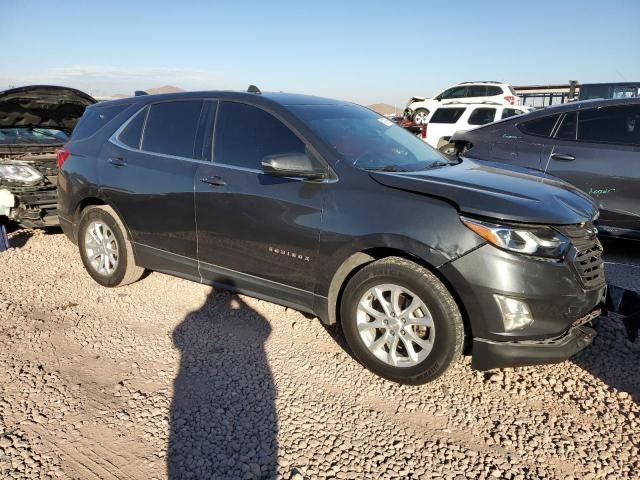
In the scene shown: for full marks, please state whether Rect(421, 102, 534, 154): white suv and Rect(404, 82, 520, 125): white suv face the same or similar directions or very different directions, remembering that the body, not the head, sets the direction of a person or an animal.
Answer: very different directions

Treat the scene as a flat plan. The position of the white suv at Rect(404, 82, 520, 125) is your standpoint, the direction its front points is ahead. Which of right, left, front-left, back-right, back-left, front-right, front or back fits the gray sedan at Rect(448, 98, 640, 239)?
left

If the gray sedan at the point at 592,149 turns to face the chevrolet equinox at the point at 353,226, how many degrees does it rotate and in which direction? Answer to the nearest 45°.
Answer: approximately 135° to its right

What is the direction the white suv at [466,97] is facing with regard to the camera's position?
facing to the left of the viewer

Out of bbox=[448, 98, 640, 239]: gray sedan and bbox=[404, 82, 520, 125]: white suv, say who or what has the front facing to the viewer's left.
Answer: the white suv

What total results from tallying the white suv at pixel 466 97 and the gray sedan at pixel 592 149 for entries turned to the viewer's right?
1

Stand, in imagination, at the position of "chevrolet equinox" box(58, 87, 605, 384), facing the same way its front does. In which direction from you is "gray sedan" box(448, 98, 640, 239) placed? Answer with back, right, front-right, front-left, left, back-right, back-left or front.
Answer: left

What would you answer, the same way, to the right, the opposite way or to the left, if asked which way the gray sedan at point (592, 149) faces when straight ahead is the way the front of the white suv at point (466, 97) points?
the opposite way

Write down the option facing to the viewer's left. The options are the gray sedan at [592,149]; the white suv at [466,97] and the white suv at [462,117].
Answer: the white suv at [466,97]

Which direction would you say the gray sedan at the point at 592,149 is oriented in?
to the viewer's right

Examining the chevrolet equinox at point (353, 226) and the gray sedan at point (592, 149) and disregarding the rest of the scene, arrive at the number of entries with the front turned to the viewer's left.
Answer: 0
